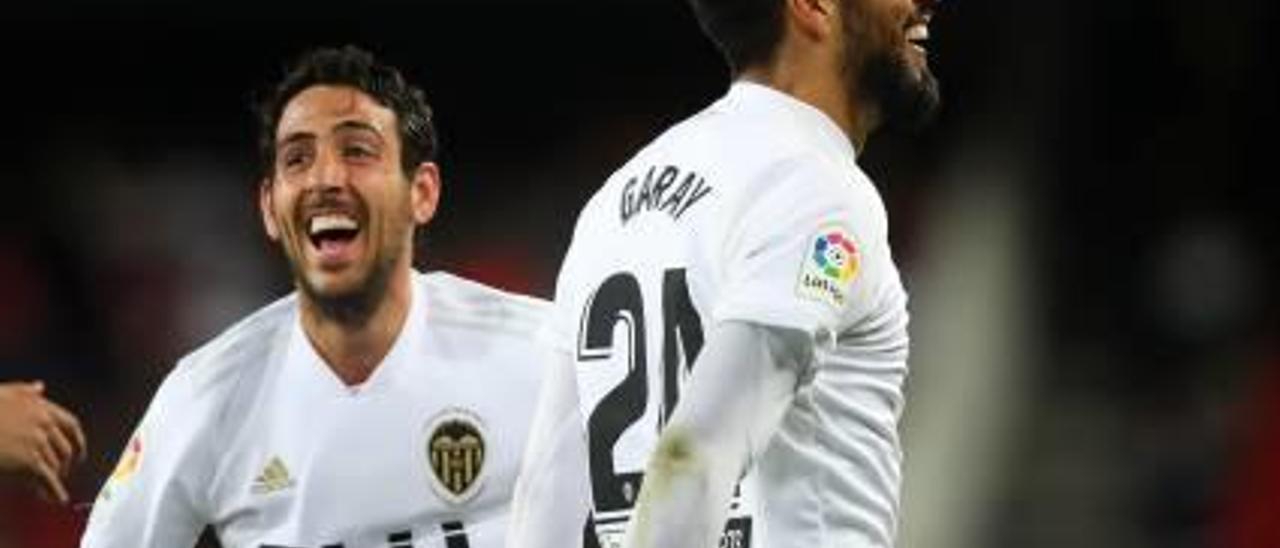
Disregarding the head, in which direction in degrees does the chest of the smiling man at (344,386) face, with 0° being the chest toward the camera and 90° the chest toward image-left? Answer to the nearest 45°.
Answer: approximately 0°

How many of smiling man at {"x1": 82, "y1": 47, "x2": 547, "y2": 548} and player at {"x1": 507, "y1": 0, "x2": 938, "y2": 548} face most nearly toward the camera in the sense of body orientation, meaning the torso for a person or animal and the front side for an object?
1

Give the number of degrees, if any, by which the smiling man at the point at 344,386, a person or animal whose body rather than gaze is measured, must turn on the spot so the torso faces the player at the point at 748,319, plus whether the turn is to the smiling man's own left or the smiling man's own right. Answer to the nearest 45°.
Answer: approximately 45° to the smiling man's own left

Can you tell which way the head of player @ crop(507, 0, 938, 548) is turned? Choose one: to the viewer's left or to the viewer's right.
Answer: to the viewer's right

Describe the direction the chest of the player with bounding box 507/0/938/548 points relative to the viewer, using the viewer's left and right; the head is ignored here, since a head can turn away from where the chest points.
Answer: facing away from the viewer and to the right of the viewer

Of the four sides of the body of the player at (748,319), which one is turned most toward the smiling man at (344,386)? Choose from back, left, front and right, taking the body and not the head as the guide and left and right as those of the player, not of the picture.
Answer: left
